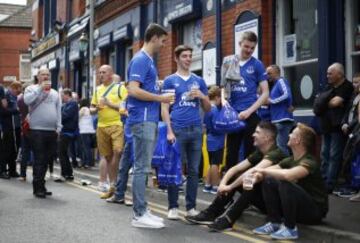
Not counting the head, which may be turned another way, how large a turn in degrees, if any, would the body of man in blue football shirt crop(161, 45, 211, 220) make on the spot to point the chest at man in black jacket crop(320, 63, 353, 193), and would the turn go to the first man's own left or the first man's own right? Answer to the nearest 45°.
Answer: approximately 135° to the first man's own left

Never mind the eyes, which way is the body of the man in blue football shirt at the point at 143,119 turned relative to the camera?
to the viewer's right

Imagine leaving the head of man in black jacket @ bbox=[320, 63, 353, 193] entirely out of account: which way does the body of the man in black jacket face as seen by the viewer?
to the viewer's left

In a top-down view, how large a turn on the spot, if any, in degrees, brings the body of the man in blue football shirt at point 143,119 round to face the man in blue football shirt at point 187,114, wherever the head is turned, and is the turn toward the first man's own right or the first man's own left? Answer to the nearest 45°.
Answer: approximately 45° to the first man's own left

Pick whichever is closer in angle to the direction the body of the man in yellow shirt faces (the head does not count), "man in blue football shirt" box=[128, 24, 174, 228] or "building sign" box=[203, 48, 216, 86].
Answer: the man in blue football shirt

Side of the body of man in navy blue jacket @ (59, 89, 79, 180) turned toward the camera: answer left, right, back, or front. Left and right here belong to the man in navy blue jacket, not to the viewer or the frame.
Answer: left

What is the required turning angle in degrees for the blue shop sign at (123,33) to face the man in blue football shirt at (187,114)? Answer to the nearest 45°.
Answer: approximately 45° to its left

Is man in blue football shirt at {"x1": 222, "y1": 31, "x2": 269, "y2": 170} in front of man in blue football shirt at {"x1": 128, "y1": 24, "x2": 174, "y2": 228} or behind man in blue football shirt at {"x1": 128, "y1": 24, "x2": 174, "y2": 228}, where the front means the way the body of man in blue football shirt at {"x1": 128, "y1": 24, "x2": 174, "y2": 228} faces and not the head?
in front

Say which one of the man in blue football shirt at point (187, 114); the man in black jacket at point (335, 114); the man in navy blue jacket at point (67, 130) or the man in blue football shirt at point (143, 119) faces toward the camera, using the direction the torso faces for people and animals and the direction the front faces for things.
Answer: the man in blue football shirt at point (187, 114)

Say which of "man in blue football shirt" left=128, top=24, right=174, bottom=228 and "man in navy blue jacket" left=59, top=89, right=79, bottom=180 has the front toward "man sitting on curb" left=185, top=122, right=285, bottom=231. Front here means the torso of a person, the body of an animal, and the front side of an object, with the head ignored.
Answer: the man in blue football shirt

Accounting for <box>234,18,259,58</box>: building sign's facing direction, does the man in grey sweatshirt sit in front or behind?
in front

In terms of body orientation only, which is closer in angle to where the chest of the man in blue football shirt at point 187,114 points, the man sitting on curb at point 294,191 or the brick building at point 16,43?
the man sitting on curb
